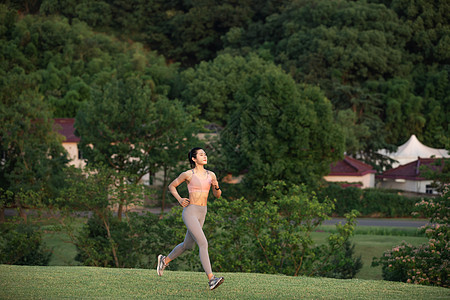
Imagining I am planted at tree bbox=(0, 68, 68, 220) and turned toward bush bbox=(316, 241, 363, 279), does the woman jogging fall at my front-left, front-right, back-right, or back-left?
front-right

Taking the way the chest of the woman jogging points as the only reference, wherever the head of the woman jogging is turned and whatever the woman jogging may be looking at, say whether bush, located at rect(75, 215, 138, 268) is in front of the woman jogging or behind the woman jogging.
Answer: behind

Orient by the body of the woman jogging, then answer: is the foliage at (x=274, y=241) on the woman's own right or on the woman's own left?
on the woman's own left

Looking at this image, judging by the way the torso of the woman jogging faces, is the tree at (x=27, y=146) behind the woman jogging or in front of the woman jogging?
behind

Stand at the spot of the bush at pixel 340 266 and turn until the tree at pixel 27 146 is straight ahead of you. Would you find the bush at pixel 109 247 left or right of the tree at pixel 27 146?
left

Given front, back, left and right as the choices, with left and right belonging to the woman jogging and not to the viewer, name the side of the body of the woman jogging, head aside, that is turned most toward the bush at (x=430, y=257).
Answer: left

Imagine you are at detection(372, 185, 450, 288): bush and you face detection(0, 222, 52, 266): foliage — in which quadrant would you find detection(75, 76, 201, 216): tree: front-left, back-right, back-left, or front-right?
front-right

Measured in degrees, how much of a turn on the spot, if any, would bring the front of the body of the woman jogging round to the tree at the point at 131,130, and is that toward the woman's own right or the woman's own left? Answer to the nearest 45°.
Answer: approximately 135° to the woman's own left
